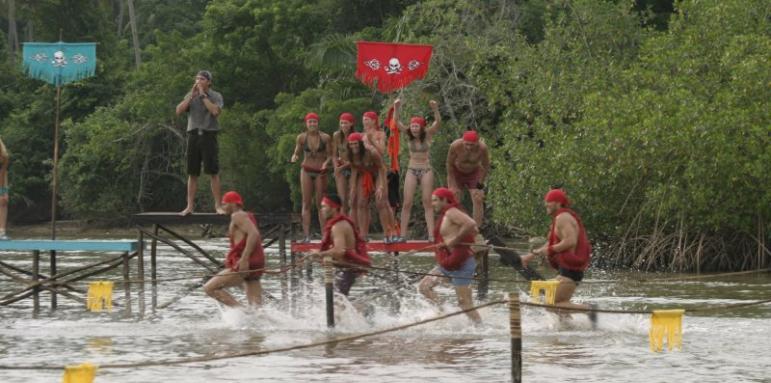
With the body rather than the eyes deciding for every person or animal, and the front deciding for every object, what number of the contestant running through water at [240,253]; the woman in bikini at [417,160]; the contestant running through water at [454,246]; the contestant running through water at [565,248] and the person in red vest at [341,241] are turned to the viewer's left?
4

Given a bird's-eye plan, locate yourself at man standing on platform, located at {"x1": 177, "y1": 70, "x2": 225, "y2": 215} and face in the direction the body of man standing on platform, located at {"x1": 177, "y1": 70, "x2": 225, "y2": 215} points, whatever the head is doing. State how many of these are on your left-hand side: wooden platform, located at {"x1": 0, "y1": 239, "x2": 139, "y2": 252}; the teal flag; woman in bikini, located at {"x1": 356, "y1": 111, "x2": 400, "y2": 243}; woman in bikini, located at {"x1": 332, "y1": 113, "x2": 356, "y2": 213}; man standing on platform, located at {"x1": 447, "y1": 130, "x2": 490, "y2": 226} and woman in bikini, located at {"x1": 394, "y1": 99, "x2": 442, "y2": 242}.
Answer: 4

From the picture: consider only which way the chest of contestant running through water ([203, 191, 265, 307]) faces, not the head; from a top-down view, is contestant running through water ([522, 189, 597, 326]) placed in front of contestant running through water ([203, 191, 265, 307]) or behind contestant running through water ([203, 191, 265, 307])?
behind

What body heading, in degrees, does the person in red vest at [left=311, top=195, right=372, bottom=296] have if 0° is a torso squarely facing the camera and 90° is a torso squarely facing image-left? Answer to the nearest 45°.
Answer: approximately 90°

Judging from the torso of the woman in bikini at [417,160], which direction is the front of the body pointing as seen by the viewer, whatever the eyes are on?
toward the camera

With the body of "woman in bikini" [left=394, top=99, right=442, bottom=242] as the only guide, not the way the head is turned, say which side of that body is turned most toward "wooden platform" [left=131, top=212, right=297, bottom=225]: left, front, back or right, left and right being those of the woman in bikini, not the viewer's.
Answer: right

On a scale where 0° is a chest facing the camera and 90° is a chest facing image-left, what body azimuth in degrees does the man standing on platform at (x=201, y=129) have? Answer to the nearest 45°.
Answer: approximately 0°

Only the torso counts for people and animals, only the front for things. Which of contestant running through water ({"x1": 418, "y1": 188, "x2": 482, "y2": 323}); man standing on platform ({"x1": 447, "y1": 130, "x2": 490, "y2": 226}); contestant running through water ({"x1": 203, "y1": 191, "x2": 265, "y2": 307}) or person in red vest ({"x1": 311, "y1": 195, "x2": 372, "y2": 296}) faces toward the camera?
the man standing on platform

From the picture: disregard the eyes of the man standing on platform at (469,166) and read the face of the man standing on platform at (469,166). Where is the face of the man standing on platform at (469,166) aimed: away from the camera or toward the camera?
toward the camera

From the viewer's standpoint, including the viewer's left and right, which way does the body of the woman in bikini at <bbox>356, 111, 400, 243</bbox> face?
facing the viewer and to the left of the viewer

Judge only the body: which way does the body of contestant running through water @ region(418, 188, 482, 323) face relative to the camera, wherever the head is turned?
to the viewer's left

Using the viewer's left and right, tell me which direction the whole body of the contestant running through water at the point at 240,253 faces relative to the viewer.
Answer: facing to the left of the viewer

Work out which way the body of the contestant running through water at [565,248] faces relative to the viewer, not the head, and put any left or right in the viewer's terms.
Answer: facing to the left of the viewer

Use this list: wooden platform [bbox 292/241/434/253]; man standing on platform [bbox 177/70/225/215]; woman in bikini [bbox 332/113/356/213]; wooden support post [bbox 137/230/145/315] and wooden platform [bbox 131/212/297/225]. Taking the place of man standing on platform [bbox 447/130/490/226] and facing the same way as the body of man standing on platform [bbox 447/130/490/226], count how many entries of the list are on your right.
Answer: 5

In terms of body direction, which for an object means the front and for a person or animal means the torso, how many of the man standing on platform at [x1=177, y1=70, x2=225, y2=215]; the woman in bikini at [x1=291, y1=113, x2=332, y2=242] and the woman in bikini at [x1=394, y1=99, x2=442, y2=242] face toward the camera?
3

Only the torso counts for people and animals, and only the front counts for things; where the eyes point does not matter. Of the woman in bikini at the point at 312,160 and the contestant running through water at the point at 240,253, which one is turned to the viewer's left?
the contestant running through water

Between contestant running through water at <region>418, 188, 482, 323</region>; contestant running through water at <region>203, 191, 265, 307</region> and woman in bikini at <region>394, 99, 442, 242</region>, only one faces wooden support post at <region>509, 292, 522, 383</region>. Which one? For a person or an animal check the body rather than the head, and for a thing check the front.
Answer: the woman in bikini
